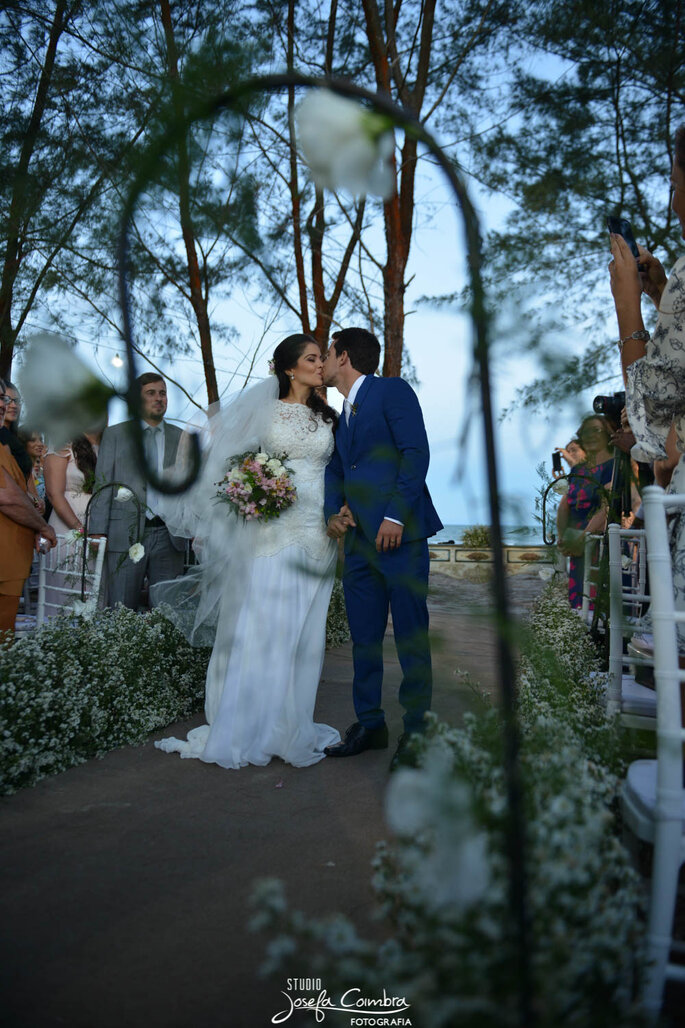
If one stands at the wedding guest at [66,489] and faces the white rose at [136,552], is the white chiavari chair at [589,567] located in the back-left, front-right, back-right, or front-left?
front-left

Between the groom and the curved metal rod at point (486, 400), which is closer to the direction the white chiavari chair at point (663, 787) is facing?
the groom

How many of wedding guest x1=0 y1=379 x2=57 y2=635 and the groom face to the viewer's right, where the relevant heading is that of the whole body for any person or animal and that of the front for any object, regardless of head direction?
1

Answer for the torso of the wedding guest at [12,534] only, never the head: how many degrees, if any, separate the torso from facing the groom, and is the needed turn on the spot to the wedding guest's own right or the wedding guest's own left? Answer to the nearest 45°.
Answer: approximately 45° to the wedding guest's own right

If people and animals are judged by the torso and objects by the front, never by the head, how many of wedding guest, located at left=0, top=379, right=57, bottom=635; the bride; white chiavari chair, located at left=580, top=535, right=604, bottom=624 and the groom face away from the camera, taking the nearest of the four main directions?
1

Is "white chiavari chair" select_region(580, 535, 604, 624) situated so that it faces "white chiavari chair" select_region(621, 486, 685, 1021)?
no

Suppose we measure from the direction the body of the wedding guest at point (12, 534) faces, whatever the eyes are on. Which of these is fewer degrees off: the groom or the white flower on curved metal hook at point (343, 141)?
the groom

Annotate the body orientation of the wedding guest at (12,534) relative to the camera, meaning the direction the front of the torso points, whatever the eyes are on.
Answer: to the viewer's right

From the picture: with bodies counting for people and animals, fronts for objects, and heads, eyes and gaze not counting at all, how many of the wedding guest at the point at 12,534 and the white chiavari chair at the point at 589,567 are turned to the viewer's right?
1

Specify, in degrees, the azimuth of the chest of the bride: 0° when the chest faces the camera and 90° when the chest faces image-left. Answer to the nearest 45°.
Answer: approximately 315°

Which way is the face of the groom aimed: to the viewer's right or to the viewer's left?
to the viewer's left

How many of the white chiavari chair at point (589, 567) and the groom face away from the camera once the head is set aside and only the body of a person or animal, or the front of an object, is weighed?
1

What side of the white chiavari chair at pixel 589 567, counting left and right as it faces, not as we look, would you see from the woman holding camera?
back

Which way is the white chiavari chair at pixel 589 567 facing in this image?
away from the camera

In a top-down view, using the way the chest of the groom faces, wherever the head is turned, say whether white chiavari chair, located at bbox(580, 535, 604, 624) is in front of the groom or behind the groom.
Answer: behind

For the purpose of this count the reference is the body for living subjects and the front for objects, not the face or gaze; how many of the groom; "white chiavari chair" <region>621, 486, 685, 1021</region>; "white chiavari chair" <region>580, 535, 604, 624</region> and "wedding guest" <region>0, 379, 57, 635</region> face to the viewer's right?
1

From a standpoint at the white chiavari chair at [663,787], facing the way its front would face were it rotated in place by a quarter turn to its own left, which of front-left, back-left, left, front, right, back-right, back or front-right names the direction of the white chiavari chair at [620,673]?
back-right
